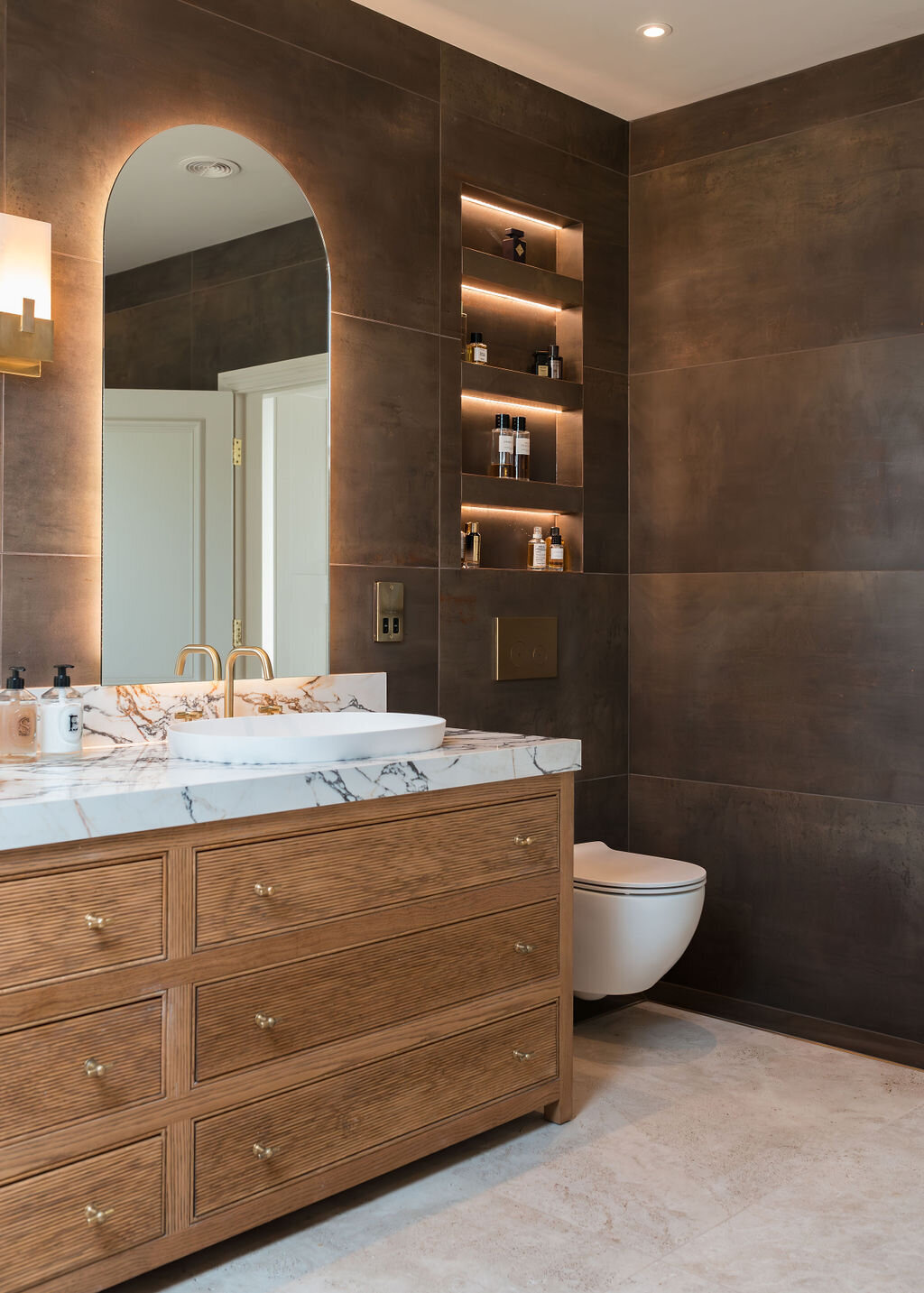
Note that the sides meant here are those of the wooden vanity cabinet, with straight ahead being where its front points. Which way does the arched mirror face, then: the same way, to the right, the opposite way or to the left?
the same way

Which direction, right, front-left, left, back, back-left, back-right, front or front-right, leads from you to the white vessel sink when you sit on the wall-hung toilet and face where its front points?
right

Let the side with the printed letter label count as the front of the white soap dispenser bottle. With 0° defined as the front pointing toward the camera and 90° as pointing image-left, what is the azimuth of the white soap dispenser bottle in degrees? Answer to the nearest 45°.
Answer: approximately 315°

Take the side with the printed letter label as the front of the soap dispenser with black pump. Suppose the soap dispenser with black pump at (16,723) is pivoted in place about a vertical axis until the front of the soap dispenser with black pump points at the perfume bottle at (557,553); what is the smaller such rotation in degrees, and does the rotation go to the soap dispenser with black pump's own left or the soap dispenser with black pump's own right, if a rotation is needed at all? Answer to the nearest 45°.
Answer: approximately 90° to the soap dispenser with black pump's own left

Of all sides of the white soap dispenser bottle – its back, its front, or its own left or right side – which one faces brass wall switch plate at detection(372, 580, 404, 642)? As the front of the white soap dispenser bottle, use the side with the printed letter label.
left

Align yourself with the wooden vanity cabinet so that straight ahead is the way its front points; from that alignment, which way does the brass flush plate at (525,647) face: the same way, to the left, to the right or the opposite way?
the same way

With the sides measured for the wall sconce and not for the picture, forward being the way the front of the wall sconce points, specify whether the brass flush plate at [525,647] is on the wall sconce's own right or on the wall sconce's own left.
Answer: on the wall sconce's own left

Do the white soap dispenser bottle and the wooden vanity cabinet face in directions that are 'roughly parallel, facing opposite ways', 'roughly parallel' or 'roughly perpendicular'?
roughly parallel

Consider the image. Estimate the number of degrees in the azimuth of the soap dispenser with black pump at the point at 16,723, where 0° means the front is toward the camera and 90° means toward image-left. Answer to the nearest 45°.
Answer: approximately 315°

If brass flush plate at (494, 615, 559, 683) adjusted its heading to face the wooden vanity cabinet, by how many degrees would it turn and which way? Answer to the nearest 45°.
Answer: approximately 45° to its right

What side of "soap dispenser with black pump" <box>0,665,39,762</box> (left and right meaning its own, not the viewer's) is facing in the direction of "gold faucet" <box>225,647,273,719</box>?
left

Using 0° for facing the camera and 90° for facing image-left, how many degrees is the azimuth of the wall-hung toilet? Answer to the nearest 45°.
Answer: approximately 315°
